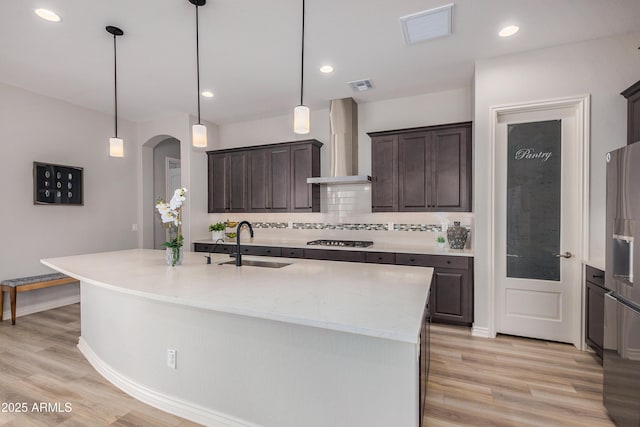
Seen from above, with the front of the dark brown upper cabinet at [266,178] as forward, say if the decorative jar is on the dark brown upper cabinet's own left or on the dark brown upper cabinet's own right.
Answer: on the dark brown upper cabinet's own left

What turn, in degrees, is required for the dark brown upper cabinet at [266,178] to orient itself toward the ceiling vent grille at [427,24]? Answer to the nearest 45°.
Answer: approximately 90° to its left

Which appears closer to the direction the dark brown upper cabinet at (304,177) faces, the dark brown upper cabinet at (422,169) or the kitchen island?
the kitchen island

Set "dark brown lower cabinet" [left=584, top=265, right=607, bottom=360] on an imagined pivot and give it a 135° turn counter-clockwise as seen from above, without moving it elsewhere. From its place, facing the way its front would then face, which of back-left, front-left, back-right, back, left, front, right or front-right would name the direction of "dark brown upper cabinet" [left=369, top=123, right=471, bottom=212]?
back-right

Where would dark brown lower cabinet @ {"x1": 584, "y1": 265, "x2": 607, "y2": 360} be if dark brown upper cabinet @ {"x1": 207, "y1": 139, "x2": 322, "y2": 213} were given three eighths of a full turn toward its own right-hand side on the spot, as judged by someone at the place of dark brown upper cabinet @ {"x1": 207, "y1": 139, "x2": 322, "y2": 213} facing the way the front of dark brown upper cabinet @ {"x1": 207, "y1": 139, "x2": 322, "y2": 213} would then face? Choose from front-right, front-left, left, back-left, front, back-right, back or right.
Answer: back-right

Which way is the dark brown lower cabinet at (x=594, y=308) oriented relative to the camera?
to the viewer's left

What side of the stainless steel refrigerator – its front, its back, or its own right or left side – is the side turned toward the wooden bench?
front

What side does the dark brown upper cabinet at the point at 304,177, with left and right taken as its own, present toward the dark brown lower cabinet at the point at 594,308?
left

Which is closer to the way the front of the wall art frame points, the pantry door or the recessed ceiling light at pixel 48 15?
the pantry door

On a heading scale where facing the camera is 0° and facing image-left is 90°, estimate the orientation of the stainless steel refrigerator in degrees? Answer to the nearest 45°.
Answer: approximately 90°

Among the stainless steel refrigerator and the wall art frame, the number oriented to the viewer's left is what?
1

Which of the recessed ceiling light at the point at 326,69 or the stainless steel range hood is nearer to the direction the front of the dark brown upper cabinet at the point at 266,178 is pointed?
the recessed ceiling light
